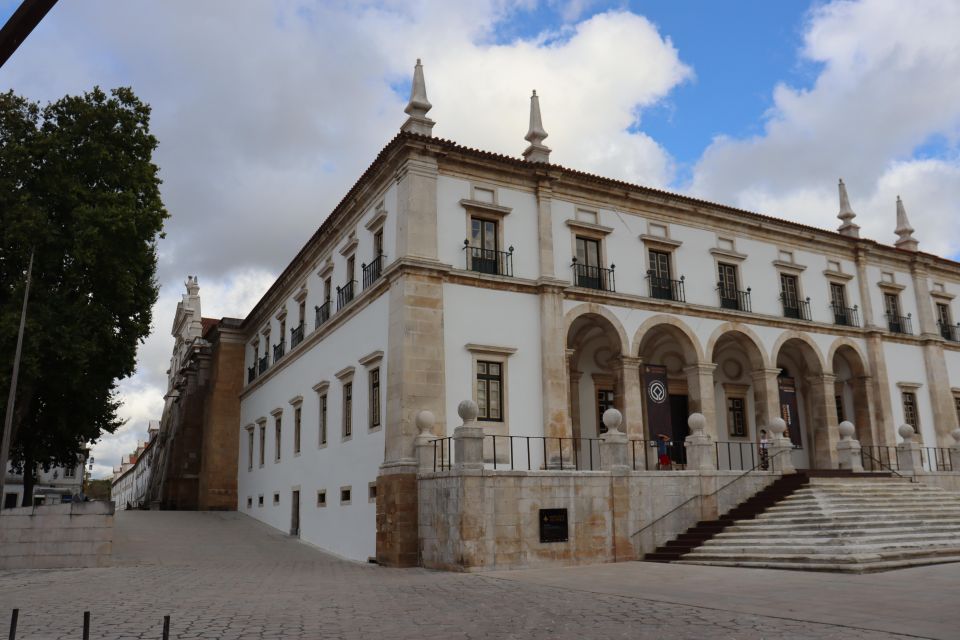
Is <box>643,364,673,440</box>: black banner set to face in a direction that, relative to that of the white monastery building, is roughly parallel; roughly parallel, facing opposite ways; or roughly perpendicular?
roughly parallel

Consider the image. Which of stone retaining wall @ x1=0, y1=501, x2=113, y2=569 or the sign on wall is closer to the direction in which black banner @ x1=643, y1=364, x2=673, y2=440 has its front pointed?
the sign on wall

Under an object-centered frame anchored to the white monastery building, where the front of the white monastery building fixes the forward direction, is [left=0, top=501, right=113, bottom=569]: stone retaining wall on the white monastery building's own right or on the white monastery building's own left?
on the white monastery building's own right

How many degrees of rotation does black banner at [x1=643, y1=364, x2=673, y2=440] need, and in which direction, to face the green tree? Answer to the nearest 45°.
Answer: approximately 135° to its right

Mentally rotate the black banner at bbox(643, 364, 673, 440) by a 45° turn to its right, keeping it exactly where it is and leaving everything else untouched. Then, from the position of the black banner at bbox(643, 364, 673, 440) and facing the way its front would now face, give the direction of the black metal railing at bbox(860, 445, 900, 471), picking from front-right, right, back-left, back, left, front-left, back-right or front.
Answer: back-left

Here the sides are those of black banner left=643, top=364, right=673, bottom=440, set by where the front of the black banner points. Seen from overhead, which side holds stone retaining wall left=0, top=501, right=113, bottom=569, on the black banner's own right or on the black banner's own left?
on the black banner's own right

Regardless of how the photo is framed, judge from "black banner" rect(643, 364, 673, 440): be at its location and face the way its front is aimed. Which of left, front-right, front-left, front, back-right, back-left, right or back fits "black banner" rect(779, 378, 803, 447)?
left

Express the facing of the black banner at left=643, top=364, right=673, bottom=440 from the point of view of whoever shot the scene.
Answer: facing the viewer and to the right of the viewer

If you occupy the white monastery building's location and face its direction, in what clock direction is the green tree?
The green tree is roughly at 4 o'clock from the white monastery building.
